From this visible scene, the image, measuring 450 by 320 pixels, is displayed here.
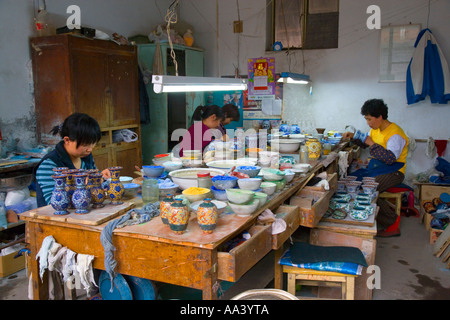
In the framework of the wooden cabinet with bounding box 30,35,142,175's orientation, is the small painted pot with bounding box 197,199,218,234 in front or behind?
in front

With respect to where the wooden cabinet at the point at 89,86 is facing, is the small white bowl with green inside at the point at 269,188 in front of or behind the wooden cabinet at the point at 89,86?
in front

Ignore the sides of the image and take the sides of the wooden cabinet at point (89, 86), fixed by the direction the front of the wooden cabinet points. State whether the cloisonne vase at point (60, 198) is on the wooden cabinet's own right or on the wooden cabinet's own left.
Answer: on the wooden cabinet's own right

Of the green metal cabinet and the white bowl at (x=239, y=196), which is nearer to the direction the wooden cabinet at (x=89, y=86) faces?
the white bowl

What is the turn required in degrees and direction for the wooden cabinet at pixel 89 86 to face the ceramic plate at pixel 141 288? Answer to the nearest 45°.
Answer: approximately 45° to its right

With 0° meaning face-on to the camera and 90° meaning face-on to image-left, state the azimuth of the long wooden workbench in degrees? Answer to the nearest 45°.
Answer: approximately 315°

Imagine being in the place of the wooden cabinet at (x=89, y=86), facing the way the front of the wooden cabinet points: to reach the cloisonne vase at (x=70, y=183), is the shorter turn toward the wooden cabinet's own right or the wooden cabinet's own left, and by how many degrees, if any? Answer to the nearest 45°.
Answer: approximately 45° to the wooden cabinet's own right

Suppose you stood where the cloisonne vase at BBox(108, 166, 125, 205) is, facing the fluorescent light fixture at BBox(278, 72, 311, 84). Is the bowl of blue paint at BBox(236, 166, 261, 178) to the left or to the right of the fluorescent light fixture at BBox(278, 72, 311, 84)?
right

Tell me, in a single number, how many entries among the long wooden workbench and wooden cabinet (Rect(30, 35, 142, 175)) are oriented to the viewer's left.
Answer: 0

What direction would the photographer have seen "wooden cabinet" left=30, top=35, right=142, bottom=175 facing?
facing the viewer and to the right of the viewer

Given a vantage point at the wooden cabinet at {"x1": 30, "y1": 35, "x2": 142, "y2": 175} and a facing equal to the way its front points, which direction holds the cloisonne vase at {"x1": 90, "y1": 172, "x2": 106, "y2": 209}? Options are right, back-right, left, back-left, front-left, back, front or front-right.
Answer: front-right
